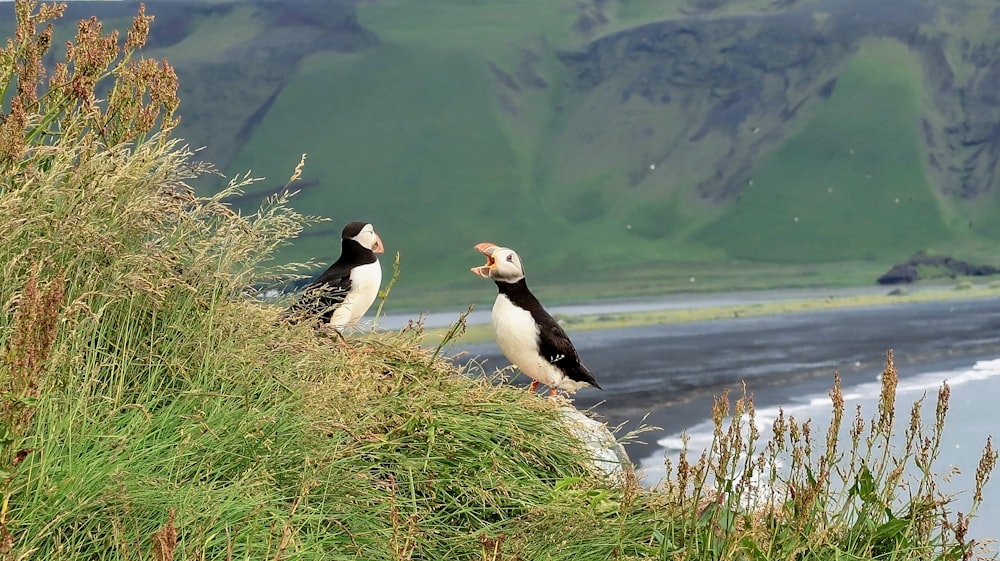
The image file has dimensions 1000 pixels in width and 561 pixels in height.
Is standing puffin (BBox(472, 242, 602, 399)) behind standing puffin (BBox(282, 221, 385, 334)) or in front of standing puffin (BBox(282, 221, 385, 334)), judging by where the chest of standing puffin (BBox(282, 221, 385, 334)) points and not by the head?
in front

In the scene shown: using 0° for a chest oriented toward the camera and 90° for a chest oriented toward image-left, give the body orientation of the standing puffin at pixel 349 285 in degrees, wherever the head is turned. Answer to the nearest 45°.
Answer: approximately 270°
